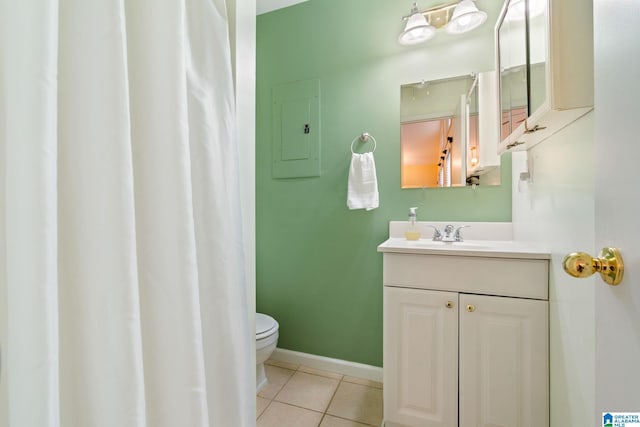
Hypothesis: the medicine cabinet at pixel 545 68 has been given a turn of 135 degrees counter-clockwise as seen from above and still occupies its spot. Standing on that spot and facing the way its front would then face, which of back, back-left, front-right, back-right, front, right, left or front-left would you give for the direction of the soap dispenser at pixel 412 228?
back

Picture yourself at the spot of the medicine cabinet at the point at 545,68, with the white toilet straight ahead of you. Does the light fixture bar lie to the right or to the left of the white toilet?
right

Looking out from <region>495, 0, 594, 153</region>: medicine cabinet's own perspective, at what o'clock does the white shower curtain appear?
The white shower curtain is roughly at 10 o'clock from the medicine cabinet.

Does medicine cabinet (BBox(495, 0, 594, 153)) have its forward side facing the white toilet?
yes

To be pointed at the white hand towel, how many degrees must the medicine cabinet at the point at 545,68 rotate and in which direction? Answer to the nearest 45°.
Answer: approximately 45° to its right

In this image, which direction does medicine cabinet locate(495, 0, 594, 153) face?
to the viewer's left

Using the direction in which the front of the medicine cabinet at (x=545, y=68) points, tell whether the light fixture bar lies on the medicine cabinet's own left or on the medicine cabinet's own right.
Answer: on the medicine cabinet's own right
